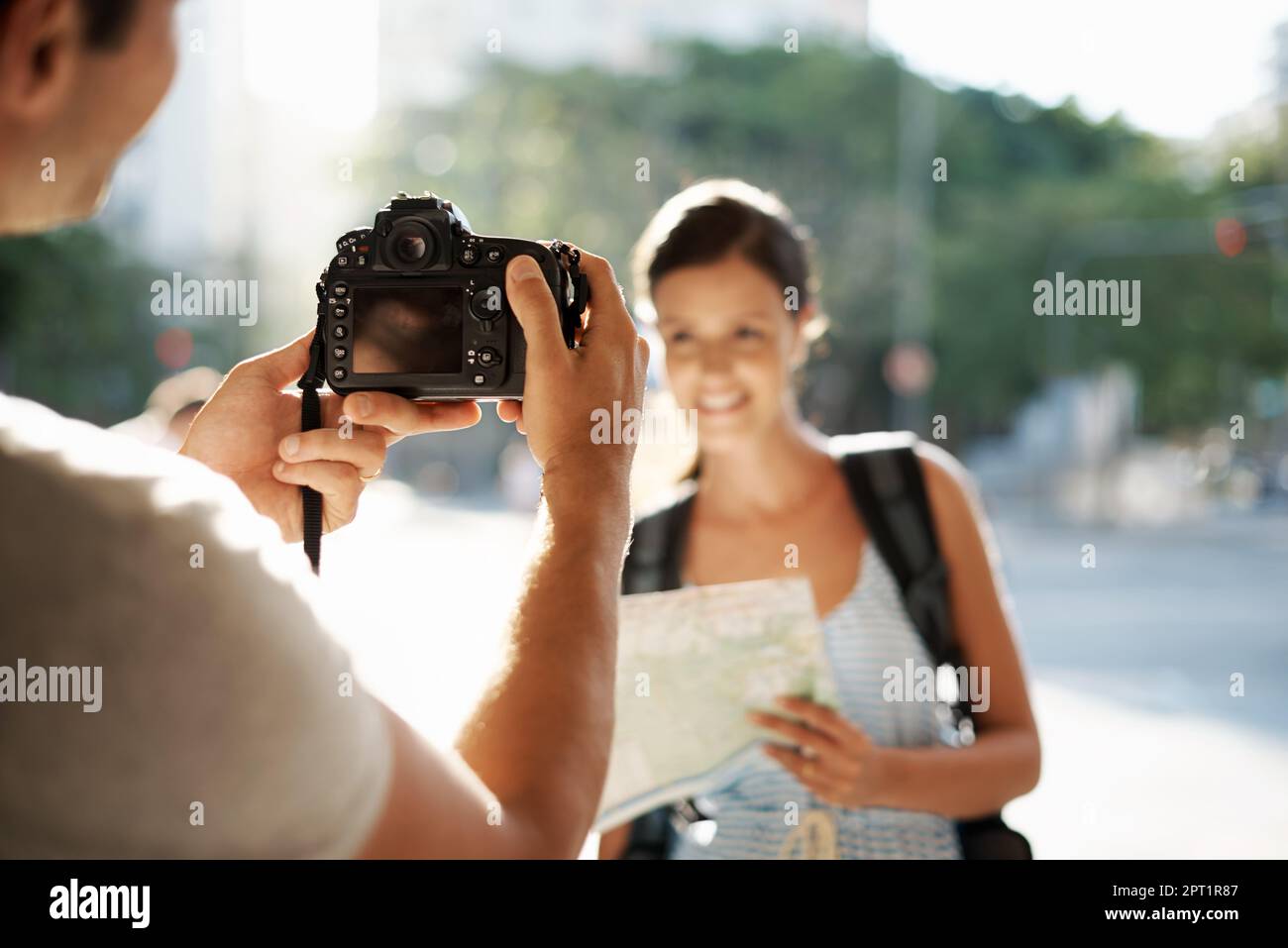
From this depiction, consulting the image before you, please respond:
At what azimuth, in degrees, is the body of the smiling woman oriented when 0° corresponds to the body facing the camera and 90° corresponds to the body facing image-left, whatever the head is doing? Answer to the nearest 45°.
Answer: approximately 45°
